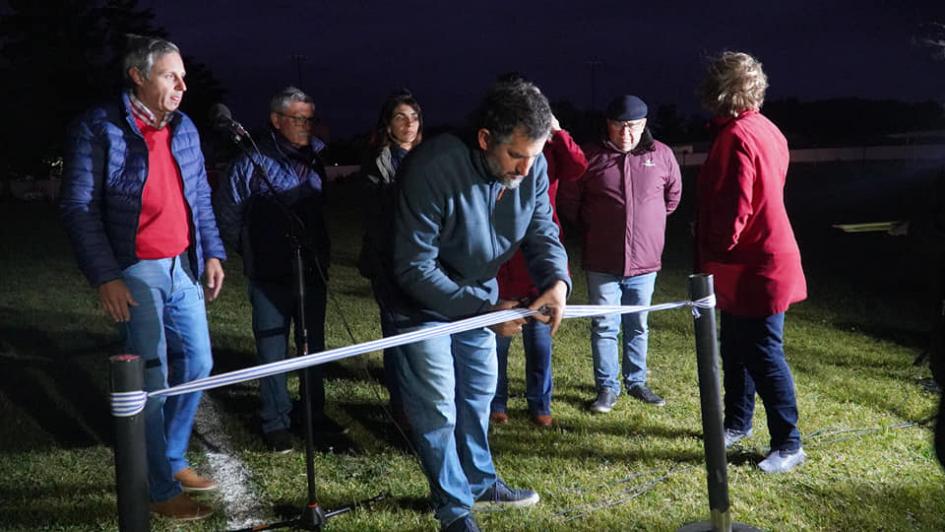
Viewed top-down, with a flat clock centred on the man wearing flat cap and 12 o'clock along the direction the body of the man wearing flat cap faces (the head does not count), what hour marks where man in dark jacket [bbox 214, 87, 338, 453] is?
The man in dark jacket is roughly at 2 o'clock from the man wearing flat cap.

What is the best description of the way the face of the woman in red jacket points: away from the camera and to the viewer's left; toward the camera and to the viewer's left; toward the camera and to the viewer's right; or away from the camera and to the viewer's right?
away from the camera and to the viewer's left

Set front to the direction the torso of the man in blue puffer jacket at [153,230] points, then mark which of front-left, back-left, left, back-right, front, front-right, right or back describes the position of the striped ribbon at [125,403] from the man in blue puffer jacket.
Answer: front-right

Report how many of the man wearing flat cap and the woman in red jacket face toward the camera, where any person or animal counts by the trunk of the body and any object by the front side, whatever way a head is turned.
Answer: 1

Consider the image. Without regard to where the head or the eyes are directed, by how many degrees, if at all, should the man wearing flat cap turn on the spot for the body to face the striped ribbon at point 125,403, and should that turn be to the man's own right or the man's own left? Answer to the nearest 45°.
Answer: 0° — they already face it

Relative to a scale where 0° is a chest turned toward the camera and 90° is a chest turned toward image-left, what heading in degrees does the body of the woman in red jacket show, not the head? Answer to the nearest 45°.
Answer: approximately 135°

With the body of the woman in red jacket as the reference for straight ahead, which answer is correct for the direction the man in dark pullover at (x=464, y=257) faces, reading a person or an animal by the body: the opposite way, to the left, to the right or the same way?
the opposite way

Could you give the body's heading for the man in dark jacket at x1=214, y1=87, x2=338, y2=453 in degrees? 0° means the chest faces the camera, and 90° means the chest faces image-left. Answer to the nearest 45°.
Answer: approximately 315°

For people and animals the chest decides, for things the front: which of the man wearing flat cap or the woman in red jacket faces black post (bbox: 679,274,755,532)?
the man wearing flat cap

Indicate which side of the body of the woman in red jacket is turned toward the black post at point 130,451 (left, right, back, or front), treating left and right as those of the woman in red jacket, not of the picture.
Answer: left
